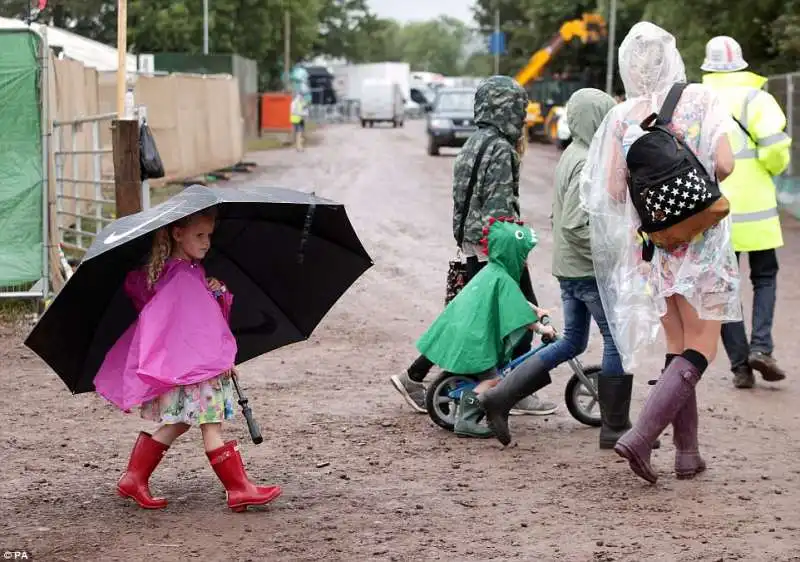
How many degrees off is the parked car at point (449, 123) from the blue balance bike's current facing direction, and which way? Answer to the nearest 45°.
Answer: approximately 90° to its left

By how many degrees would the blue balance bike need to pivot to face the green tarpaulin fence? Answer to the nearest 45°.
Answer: approximately 135° to its left

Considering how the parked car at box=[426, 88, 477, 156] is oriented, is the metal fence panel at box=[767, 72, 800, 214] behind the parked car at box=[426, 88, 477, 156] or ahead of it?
ahead

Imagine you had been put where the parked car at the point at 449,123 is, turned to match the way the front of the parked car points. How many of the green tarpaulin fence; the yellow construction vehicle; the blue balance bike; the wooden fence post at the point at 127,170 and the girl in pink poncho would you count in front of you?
4

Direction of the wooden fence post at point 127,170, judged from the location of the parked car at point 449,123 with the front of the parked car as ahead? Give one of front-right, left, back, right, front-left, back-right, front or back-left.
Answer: front

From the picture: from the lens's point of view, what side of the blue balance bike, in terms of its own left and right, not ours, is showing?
right

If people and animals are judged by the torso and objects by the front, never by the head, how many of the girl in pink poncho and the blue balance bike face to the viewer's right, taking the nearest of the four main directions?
2

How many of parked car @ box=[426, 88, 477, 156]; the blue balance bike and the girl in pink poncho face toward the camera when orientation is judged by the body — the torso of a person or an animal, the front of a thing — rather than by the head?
1

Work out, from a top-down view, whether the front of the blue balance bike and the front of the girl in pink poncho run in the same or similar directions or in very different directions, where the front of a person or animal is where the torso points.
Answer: same or similar directions

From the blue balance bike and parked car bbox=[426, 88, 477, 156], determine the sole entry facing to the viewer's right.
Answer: the blue balance bike

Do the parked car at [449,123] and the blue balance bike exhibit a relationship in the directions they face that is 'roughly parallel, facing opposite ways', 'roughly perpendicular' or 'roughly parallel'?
roughly perpendicular

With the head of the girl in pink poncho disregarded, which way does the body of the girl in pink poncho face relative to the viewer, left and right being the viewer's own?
facing to the right of the viewer

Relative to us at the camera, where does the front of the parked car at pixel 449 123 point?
facing the viewer

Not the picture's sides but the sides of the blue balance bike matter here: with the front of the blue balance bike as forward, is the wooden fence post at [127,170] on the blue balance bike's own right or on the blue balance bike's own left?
on the blue balance bike's own left
